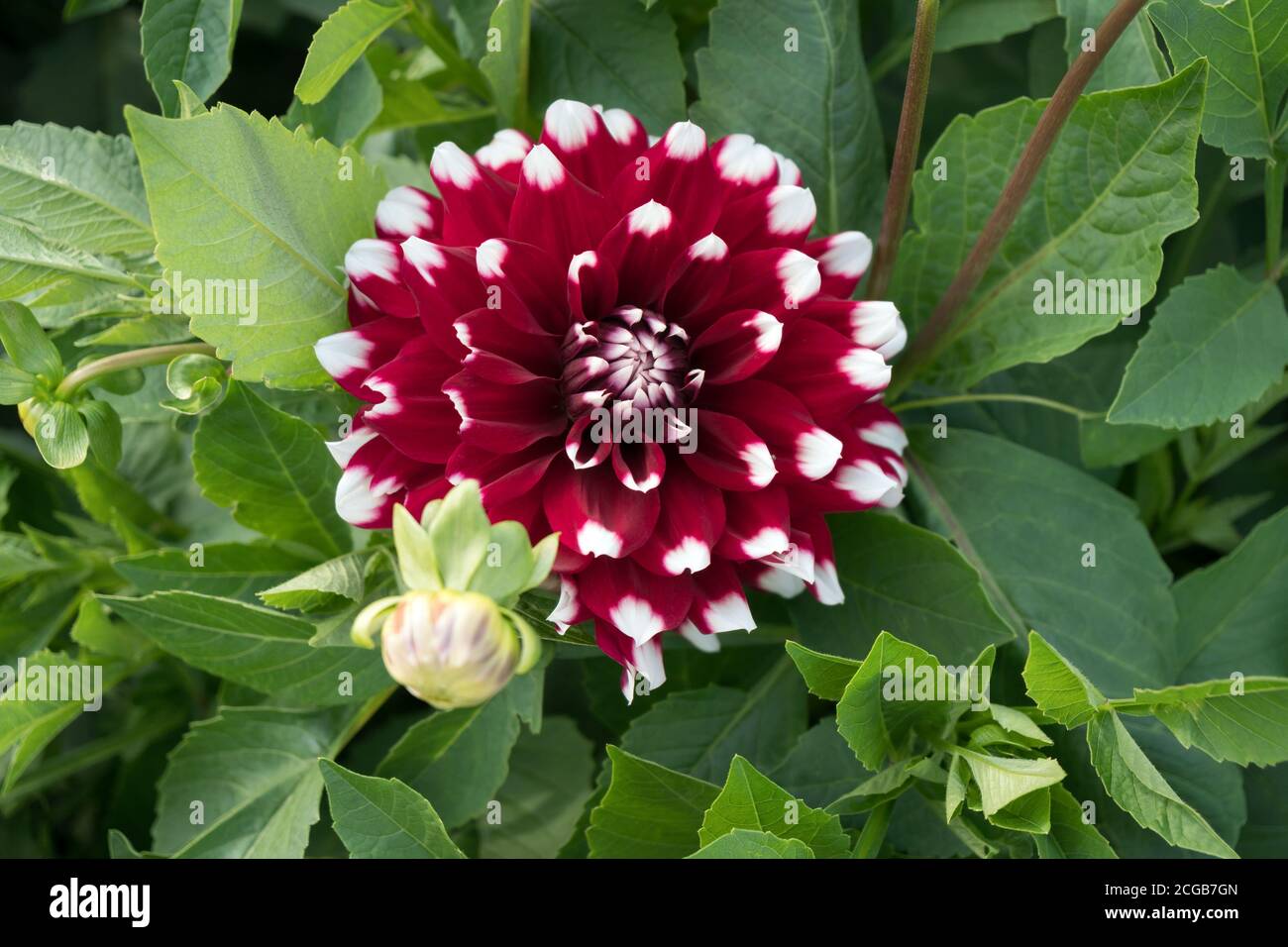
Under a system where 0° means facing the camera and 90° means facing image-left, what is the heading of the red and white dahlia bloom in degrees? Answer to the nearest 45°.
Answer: approximately 0°
